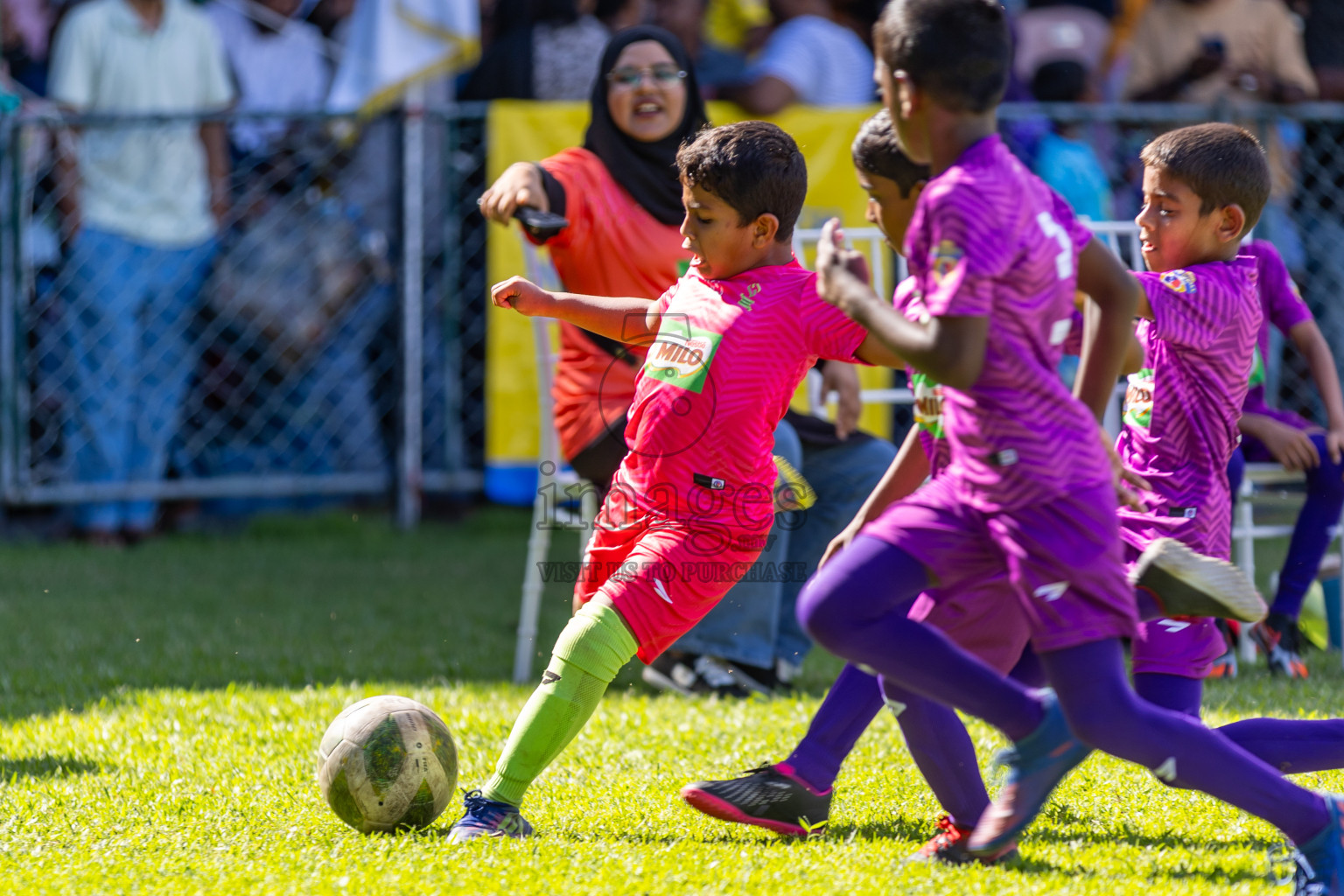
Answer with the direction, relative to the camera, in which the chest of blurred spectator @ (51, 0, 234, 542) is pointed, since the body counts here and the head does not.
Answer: toward the camera

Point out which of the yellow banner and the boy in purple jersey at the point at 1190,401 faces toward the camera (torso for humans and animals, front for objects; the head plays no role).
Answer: the yellow banner

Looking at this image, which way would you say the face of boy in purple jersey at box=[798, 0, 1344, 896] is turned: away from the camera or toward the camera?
away from the camera

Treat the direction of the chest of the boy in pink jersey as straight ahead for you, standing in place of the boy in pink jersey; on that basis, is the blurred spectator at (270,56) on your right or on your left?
on your right

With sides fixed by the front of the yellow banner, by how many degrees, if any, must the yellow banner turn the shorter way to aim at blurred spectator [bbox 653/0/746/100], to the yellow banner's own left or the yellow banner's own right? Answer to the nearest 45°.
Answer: approximately 135° to the yellow banner's own left

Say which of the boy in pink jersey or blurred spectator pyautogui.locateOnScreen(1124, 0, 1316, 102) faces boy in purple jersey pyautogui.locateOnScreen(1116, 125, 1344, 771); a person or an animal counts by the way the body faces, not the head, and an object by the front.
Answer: the blurred spectator

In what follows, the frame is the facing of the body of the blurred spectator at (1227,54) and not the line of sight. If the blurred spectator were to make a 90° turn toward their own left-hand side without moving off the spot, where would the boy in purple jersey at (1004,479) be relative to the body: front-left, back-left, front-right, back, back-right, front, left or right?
right

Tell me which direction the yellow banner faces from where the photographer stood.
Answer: facing the viewer

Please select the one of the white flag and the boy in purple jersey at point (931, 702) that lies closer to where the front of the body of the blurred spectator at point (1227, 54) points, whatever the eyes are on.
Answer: the boy in purple jersey

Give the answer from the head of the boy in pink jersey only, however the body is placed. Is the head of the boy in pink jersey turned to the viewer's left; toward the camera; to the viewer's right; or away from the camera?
to the viewer's left

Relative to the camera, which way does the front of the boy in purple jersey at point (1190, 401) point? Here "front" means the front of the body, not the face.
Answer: to the viewer's left

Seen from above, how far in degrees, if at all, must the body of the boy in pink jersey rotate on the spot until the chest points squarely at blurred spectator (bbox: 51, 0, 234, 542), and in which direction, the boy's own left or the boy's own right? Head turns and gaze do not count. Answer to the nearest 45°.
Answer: approximately 90° to the boy's own right

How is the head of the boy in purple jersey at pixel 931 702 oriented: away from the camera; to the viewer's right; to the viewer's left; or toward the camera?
to the viewer's left
